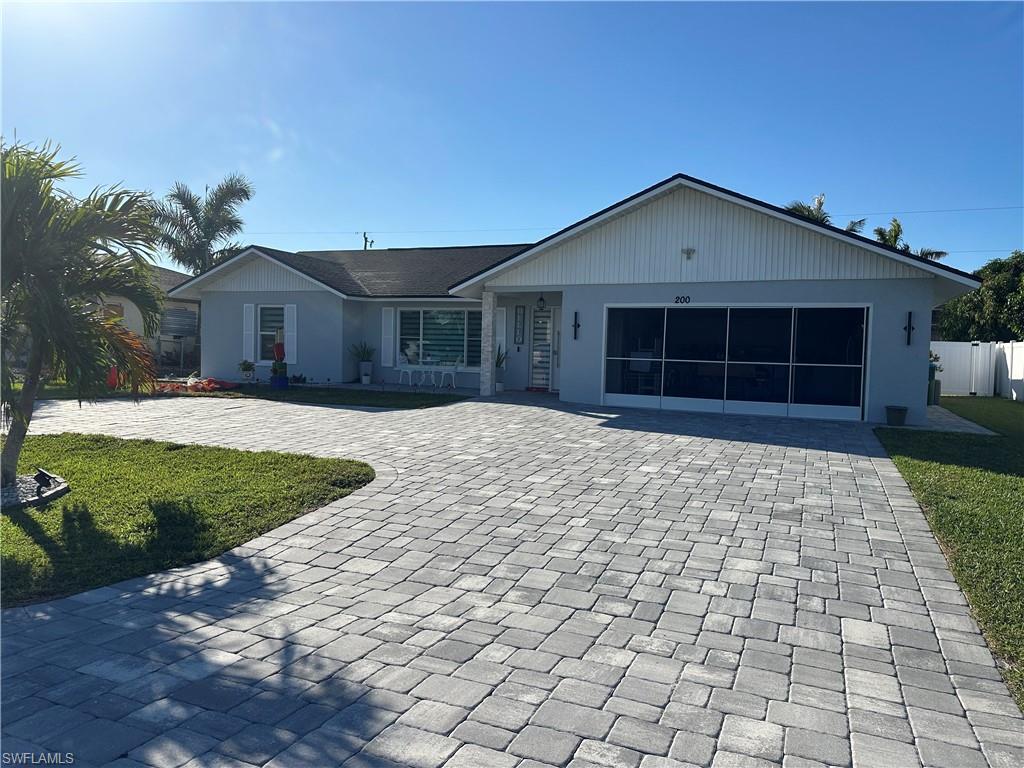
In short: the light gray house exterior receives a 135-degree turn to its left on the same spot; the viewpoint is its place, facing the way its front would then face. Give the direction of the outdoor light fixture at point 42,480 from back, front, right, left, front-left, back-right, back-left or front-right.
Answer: back

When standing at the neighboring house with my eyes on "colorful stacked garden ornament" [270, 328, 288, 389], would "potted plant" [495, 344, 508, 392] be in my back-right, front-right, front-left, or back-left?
front-left

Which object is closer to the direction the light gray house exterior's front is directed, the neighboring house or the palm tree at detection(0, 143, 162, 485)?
the palm tree

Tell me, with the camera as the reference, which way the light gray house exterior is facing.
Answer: facing the viewer

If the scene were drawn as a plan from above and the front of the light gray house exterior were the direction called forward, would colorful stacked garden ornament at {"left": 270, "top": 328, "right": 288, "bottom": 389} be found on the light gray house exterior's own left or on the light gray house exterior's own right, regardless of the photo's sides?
on the light gray house exterior's own right

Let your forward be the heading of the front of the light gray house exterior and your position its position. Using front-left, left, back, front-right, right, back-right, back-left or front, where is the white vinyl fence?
back-left

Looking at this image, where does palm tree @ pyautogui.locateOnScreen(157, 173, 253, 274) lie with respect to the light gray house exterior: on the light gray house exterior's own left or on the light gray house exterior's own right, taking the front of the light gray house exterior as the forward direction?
on the light gray house exterior's own right

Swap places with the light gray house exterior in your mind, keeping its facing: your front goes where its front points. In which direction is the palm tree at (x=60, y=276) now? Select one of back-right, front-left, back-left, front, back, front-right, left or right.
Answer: front-right
